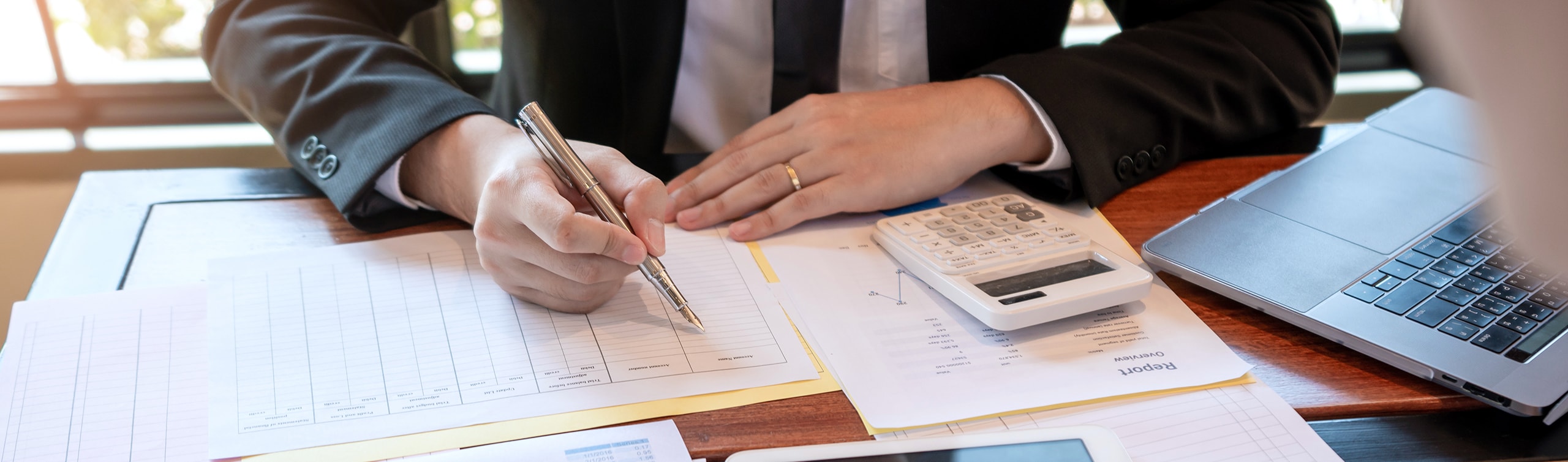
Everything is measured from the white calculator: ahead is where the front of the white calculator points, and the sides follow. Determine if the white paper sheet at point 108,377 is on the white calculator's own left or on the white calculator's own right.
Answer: on the white calculator's own left

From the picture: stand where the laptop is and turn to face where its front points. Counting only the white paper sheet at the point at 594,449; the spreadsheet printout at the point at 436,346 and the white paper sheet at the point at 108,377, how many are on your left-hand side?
3

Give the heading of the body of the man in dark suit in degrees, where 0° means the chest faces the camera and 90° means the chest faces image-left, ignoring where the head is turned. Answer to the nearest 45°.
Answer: approximately 0°

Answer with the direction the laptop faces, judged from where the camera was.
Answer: facing away from the viewer and to the left of the viewer

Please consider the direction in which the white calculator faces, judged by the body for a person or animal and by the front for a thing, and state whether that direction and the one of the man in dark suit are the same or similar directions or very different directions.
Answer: very different directions

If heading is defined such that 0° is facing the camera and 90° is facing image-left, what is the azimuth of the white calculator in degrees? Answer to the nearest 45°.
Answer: approximately 135°
